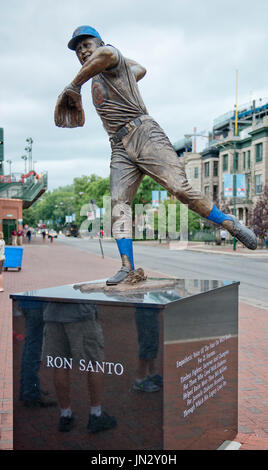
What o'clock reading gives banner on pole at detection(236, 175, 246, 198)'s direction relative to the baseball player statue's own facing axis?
The banner on pole is roughly at 5 o'clock from the baseball player statue.

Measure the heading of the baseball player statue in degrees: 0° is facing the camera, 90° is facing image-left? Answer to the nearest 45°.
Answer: approximately 45°

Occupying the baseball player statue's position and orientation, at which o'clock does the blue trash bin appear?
The blue trash bin is roughly at 4 o'clock from the baseball player statue.
